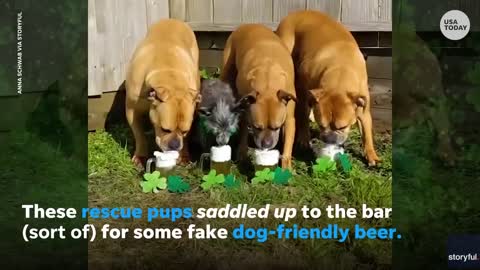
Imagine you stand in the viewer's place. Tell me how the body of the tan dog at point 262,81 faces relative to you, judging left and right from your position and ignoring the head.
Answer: facing the viewer

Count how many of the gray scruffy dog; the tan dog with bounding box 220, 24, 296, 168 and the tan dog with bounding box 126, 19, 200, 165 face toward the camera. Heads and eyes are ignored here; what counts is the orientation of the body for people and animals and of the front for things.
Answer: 3

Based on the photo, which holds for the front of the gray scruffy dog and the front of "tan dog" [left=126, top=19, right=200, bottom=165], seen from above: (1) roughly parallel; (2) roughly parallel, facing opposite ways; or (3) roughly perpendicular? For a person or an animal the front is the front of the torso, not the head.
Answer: roughly parallel

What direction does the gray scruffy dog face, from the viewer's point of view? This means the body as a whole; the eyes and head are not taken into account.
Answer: toward the camera

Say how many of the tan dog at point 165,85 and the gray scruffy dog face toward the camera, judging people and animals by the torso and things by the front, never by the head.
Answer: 2

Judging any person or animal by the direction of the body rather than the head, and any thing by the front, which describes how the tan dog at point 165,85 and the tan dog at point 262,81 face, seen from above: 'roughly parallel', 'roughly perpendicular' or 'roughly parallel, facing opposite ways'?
roughly parallel

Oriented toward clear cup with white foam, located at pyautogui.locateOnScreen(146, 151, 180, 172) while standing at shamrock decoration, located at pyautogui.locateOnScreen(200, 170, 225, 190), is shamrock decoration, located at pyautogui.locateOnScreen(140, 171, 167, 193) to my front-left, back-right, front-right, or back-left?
front-left
